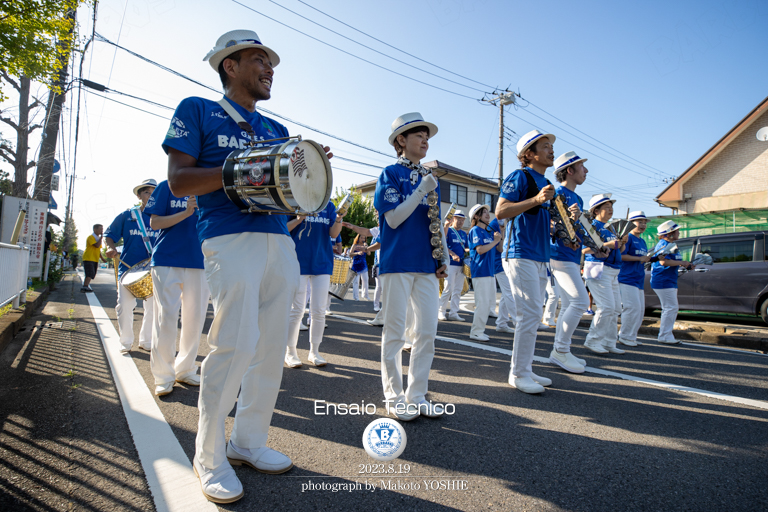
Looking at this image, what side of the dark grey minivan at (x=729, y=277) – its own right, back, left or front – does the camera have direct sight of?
left

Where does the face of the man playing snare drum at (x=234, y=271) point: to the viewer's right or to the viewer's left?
to the viewer's right

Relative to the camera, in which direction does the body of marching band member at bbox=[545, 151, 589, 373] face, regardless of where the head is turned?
to the viewer's right

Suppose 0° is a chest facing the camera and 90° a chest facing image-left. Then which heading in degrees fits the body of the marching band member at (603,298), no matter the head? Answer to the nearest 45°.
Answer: approximately 270°

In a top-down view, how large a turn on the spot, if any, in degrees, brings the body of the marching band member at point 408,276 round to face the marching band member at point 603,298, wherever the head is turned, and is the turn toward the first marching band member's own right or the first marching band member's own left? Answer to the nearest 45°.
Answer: approximately 90° to the first marching band member's own left

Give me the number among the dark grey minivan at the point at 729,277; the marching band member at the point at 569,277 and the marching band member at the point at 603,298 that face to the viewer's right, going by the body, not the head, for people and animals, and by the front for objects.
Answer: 2

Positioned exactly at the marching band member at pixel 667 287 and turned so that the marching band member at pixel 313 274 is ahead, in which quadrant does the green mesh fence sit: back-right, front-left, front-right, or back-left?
back-right
